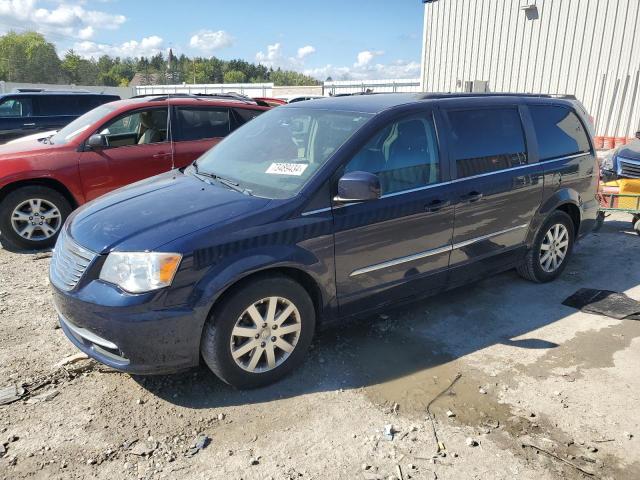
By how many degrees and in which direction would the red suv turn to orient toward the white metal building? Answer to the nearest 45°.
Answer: approximately 135° to its right

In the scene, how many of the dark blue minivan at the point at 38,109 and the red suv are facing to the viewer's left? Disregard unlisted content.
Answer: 2

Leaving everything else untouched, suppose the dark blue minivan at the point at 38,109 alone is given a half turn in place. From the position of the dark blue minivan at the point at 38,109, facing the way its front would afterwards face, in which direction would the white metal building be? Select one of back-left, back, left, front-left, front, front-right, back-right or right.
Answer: front

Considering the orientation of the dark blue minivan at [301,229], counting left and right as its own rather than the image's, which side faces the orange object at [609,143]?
back

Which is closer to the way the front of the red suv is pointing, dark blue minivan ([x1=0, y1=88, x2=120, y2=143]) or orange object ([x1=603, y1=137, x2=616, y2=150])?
the dark blue minivan

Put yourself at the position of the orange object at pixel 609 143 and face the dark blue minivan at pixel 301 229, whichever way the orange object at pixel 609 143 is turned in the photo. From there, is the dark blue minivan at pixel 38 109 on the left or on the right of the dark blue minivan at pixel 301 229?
right

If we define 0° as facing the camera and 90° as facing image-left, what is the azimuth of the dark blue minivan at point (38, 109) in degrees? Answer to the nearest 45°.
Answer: approximately 90°

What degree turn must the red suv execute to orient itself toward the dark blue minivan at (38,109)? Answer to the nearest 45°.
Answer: approximately 90° to its right

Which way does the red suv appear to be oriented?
to the viewer's left

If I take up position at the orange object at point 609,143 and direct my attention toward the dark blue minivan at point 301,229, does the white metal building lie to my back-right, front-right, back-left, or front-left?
back-right

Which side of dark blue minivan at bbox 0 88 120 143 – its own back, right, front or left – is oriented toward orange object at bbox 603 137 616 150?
back
